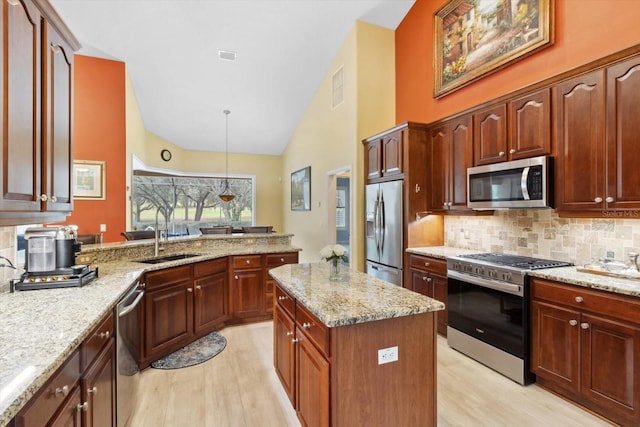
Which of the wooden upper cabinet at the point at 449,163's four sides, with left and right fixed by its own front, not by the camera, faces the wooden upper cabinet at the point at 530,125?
left

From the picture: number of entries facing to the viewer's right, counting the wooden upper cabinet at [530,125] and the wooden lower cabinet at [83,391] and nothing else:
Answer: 1

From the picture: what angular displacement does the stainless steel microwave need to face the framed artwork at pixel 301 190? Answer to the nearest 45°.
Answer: approximately 90° to its right

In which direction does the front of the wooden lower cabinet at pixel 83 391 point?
to the viewer's right

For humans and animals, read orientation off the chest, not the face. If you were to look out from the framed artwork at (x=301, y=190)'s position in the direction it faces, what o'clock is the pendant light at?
The pendant light is roughly at 12 o'clock from the framed artwork.

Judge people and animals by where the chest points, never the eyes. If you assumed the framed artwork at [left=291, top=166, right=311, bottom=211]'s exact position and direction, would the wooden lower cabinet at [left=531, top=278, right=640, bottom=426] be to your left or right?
on your left

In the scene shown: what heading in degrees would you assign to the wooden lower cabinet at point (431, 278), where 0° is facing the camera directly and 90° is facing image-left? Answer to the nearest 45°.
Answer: approximately 45°
